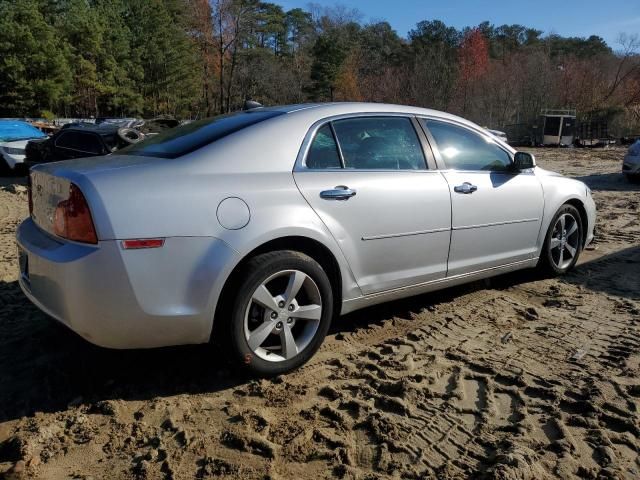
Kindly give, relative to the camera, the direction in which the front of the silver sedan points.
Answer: facing away from the viewer and to the right of the viewer

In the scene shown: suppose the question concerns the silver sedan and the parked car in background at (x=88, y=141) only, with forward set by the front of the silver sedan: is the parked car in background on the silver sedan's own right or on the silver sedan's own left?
on the silver sedan's own left

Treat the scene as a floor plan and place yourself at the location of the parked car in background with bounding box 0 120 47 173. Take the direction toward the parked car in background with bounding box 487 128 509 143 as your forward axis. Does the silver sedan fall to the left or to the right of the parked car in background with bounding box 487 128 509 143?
right

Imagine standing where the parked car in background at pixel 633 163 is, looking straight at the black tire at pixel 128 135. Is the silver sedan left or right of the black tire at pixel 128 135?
left

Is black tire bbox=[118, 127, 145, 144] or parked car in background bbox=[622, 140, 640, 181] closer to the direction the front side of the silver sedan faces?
the parked car in background

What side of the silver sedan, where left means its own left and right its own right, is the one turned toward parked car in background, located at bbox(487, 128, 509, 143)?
front

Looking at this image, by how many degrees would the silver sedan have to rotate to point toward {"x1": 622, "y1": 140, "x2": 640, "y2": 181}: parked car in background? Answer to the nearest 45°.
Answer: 0° — it already faces it

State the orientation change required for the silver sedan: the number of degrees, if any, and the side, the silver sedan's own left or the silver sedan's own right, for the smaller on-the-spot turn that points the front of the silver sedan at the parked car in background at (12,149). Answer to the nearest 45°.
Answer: approximately 90° to the silver sedan's own left

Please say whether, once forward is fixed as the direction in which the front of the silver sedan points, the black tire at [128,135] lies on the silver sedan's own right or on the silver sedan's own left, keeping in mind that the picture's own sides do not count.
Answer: on the silver sedan's own left

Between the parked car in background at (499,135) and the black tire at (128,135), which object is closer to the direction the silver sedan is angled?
the parked car in background
